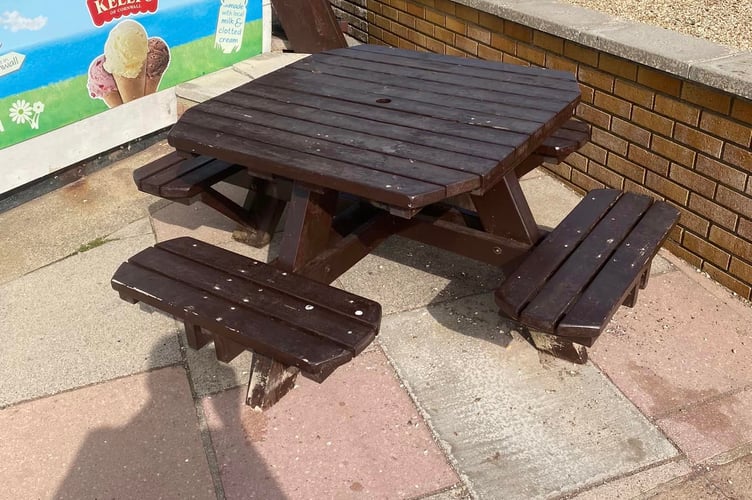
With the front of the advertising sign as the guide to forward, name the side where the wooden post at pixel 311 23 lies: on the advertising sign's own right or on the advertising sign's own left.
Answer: on the advertising sign's own left

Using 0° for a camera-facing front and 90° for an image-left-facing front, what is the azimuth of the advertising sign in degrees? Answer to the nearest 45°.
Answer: approximately 315°

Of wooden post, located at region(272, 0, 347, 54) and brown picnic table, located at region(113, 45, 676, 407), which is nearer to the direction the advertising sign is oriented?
the brown picnic table
